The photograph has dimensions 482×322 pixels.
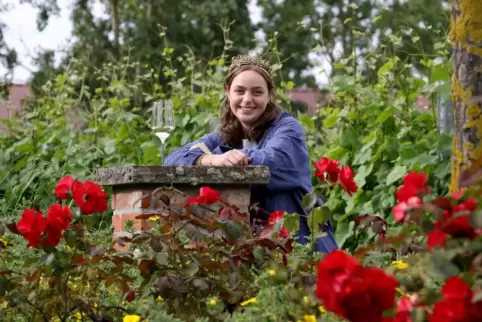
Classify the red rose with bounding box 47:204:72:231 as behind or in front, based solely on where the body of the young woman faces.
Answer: in front

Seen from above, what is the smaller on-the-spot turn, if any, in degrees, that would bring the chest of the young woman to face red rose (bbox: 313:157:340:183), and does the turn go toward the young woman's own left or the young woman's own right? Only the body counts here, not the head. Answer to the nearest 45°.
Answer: approximately 45° to the young woman's own left

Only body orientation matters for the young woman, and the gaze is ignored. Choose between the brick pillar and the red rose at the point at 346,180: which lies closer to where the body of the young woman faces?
the brick pillar

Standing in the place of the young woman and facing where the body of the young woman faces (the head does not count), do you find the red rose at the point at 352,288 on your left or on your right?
on your left

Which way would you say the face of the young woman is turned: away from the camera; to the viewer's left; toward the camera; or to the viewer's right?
toward the camera

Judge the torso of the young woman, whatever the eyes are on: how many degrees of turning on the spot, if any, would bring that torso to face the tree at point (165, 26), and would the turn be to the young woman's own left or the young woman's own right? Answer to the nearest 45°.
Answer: approximately 135° to the young woman's own right

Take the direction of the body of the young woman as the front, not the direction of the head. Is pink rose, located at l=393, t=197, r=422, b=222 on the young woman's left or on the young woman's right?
on the young woman's left

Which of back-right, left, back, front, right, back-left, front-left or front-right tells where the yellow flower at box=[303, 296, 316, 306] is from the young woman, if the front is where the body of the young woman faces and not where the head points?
front-left
